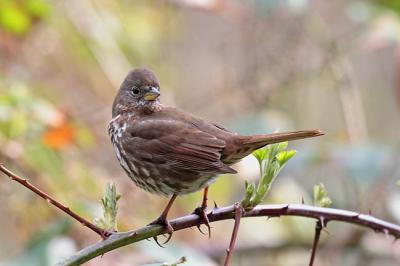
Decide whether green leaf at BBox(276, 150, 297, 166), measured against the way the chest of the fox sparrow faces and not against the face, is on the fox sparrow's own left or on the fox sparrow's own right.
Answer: on the fox sparrow's own left

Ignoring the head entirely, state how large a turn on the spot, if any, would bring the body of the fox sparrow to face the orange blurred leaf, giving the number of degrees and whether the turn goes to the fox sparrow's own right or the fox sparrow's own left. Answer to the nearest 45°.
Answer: approximately 45° to the fox sparrow's own right

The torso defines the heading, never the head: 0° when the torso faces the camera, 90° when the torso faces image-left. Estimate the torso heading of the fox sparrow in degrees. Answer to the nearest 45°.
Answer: approximately 90°
